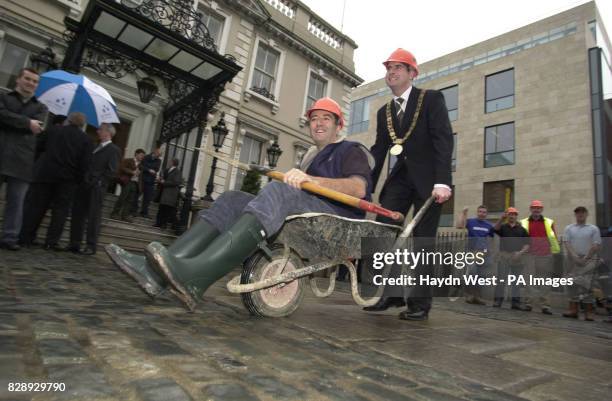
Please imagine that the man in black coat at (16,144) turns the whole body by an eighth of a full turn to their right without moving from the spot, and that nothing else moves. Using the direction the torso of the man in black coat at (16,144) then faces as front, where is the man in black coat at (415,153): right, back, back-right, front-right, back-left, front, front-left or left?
front-left

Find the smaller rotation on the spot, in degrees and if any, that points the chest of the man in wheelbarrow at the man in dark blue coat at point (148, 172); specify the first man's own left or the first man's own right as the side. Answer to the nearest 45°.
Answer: approximately 135° to the first man's own right

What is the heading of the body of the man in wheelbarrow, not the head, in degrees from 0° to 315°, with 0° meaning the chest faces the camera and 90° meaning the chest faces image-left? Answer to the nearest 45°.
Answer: approximately 45°

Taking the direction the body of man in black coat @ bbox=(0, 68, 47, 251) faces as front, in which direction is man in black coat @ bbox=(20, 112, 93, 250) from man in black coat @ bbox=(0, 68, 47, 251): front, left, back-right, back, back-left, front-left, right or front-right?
left

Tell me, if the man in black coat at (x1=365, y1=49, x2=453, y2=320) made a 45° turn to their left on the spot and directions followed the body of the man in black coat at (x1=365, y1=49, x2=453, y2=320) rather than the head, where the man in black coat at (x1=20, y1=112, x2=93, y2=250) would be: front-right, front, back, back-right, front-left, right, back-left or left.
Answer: right

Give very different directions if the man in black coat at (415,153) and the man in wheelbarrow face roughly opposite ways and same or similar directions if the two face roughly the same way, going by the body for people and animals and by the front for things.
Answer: same or similar directions

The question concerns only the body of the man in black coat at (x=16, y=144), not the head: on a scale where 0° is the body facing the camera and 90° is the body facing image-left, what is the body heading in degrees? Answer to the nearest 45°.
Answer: approximately 315°

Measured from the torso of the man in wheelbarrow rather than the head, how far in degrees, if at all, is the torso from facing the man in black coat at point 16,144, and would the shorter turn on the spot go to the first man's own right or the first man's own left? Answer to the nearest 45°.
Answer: approximately 90° to the first man's own right

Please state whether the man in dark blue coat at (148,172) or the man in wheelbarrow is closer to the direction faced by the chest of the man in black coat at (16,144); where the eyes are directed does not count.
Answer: the man in wheelbarrow

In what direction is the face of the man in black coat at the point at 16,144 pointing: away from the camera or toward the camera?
toward the camera

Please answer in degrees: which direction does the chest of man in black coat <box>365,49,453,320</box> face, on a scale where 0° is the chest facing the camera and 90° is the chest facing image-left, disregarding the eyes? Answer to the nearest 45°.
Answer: approximately 45°

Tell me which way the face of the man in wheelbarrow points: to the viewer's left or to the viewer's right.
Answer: to the viewer's left

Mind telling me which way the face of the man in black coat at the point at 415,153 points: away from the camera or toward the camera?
toward the camera
